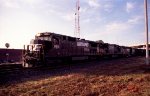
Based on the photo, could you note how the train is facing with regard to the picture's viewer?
facing the viewer and to the left of the viewer
